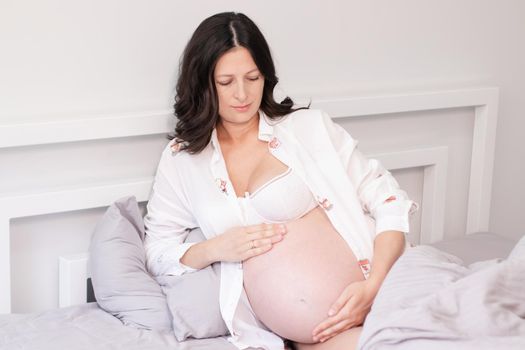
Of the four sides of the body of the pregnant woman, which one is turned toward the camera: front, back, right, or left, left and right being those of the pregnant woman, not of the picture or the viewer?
front
